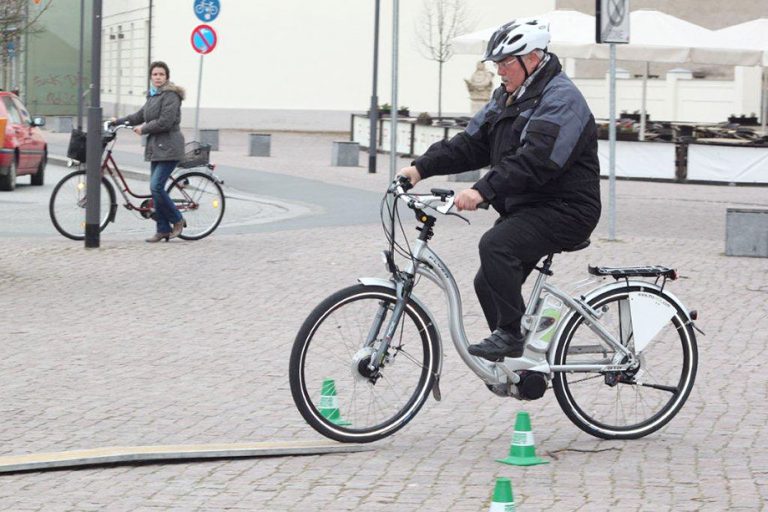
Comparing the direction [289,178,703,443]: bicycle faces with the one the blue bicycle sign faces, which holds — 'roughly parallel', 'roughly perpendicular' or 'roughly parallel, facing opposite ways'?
roughly perpendicular

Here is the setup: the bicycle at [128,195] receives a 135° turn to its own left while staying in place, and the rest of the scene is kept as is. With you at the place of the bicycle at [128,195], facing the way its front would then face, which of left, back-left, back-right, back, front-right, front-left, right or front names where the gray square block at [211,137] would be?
back-left

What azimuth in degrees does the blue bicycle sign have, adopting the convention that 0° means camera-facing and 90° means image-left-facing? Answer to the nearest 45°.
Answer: approximately 0°

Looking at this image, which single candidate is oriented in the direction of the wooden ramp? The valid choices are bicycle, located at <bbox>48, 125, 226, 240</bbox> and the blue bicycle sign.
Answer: the blue bicycle sign

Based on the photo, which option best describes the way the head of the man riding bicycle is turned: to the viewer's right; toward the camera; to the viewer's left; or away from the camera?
to the viewer's left

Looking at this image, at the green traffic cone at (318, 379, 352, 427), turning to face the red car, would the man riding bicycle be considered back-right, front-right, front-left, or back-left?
back-right

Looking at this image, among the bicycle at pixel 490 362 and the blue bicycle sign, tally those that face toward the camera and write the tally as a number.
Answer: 1

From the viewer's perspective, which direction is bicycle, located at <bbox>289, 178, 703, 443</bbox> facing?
to the viewer's left

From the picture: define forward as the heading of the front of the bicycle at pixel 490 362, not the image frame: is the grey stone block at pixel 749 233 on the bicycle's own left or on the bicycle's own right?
on the bicycle's own right

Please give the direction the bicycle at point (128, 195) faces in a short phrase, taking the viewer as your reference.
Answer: facing to the left of the viewer

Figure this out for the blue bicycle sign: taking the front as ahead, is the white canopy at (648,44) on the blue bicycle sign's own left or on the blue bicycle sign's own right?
on the blue bicycle sign's own left

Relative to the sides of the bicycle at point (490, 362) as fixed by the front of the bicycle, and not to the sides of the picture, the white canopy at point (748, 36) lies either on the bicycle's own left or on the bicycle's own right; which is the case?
on the bicycle's own right

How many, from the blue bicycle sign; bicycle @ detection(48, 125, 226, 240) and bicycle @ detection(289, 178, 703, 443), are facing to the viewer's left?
2

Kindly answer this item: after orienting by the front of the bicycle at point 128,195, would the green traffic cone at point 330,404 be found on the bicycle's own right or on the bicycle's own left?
on the bicycle's own left
